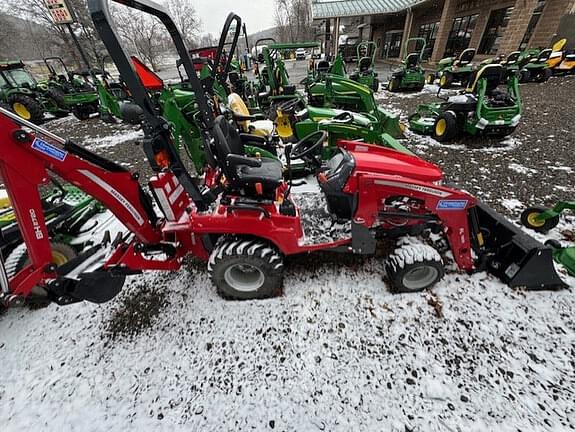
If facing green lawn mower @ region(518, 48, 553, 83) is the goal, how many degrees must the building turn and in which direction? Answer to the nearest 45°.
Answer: approximately 45° to its left

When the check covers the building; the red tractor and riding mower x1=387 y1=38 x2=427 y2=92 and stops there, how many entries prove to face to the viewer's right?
1

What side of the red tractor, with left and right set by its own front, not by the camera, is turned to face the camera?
right

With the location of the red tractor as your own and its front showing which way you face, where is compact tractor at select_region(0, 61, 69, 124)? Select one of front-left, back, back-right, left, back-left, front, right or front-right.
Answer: back-left

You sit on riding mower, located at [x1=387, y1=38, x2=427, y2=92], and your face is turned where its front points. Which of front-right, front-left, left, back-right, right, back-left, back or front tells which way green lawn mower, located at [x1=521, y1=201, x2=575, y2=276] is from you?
front-left

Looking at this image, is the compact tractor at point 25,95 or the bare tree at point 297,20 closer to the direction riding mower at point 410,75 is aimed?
the compact tractor

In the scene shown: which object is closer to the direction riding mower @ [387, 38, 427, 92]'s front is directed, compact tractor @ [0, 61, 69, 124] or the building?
the compact tractor

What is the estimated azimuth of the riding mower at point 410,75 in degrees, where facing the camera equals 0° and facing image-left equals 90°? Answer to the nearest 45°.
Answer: approximately 45°

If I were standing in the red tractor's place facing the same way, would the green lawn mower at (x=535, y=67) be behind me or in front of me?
in front

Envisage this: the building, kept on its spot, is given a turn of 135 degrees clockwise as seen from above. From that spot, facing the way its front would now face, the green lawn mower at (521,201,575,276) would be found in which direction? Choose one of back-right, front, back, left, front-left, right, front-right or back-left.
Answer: back

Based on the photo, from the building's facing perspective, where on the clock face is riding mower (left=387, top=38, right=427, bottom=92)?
The riding mower is roughly at 11 o'clock from the building.
